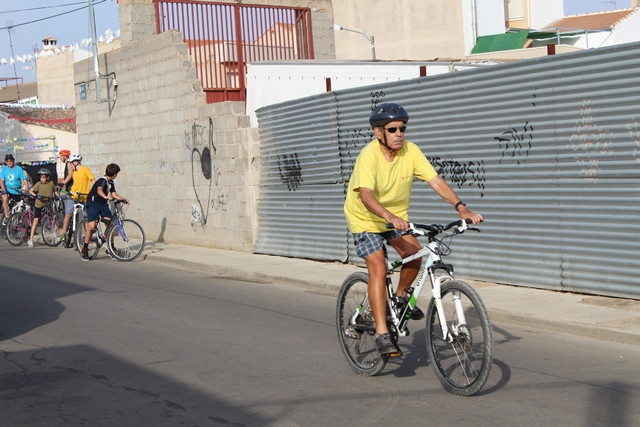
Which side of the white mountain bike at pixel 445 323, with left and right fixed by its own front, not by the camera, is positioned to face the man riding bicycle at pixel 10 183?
back

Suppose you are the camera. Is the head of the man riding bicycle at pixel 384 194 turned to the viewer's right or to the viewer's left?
to the viewer's right

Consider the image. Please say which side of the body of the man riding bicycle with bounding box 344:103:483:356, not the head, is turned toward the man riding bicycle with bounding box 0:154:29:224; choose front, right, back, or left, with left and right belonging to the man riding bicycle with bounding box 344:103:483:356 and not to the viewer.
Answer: back

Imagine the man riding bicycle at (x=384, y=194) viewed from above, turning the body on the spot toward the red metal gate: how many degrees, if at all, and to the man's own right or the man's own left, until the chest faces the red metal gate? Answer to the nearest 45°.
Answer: approximately 135° to the man's own left

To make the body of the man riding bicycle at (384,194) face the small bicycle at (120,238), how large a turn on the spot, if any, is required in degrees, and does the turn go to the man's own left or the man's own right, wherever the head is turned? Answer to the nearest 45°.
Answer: approximately 180°

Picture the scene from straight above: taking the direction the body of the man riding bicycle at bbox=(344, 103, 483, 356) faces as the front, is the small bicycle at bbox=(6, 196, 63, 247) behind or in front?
behind

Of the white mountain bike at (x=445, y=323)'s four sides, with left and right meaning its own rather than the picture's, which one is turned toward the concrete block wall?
back

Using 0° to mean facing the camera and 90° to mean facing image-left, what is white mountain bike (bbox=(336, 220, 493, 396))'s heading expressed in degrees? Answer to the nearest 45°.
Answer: approximately 315°

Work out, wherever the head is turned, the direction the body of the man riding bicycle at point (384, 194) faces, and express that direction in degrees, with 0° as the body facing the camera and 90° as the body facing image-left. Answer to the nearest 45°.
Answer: approximately 315°

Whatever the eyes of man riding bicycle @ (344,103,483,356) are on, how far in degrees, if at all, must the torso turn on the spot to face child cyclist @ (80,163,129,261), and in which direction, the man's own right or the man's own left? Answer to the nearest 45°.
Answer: approximately 180°
